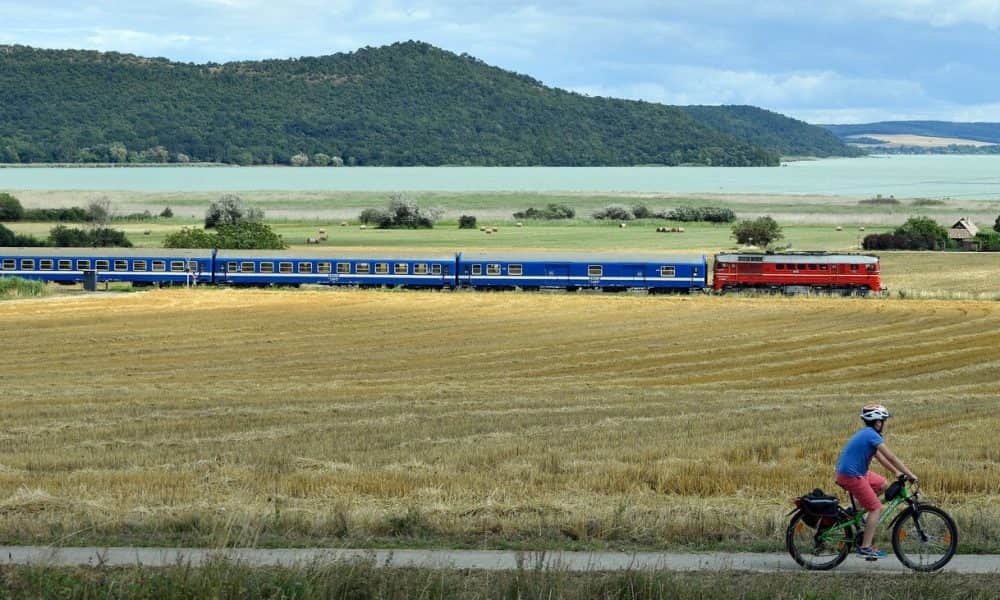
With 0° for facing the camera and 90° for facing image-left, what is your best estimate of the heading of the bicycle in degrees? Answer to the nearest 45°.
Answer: approximately 270°

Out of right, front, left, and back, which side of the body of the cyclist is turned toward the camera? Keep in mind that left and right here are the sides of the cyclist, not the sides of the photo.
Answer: right
